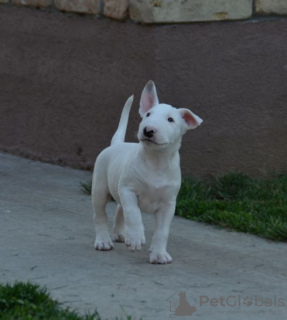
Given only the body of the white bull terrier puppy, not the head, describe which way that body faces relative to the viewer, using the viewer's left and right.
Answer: facing the viewer and to the right of the viewer
